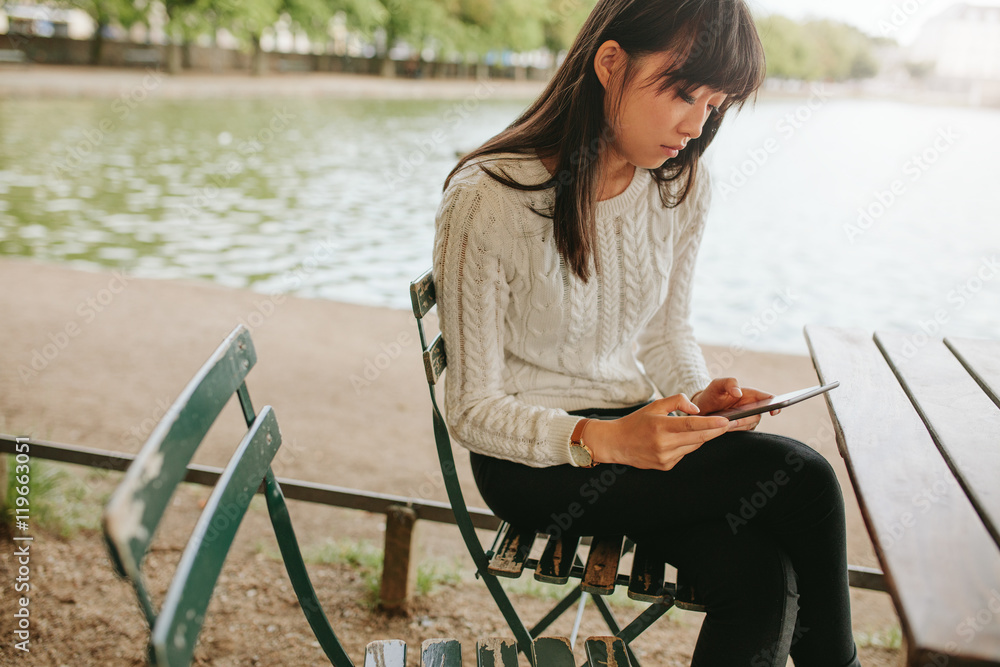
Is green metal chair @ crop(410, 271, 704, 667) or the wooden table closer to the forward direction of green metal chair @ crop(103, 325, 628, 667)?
the wooden table

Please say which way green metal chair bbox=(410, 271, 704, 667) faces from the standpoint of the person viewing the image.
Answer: facing to the right of the viewer

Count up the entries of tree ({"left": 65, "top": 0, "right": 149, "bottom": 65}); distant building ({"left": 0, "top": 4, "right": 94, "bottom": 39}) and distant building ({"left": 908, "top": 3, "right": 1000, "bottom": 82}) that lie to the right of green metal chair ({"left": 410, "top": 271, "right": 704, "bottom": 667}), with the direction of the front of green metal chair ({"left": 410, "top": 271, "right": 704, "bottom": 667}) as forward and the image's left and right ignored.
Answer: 0

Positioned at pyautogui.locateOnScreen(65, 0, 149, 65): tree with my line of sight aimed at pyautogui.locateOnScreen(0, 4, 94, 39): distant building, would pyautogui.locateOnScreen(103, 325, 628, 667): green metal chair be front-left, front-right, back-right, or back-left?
back-left

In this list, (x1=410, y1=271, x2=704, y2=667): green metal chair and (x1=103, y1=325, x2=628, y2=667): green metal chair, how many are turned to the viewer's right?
2

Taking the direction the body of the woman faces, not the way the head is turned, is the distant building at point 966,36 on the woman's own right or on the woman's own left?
on the woman's own left

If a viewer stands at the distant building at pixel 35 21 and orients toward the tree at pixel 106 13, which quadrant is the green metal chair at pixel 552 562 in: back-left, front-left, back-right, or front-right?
front-right

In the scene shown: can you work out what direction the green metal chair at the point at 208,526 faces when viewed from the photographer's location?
facing to the right of the viewer

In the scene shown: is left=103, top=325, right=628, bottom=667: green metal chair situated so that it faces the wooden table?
yes

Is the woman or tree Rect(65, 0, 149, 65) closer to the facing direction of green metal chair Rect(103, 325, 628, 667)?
the woman

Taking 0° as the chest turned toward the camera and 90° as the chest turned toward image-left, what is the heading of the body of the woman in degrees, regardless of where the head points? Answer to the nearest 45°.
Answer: approximately 315°

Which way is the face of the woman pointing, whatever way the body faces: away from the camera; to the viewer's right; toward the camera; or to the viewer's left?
to the viewer's right

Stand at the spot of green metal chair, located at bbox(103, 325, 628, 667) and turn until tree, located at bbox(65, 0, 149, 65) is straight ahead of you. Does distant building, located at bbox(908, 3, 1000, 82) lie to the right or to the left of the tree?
right

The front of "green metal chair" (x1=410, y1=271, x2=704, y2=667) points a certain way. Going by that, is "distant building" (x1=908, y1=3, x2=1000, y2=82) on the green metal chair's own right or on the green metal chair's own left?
on the green metal chair's own left

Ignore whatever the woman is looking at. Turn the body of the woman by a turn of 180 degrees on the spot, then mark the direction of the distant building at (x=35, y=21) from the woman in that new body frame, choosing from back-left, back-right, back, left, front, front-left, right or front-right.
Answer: front

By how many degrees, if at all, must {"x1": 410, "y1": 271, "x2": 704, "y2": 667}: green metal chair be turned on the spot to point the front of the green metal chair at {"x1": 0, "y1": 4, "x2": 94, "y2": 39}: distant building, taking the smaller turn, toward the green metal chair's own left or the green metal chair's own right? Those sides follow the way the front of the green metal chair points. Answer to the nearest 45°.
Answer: approximately 135° to the green metal chair's own left

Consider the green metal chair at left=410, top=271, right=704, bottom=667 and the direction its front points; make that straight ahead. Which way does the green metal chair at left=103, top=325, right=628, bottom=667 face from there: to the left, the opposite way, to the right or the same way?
the same way
